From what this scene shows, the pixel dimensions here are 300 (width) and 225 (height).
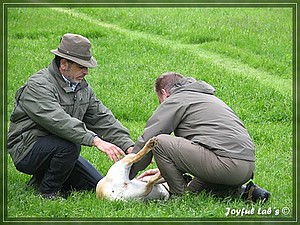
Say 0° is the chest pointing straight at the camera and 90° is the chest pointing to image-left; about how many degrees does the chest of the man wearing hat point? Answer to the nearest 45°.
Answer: approximately 315°

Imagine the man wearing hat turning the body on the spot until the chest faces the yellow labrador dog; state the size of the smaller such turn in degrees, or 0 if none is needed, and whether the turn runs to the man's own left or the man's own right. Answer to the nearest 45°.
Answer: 0° — they already face it
